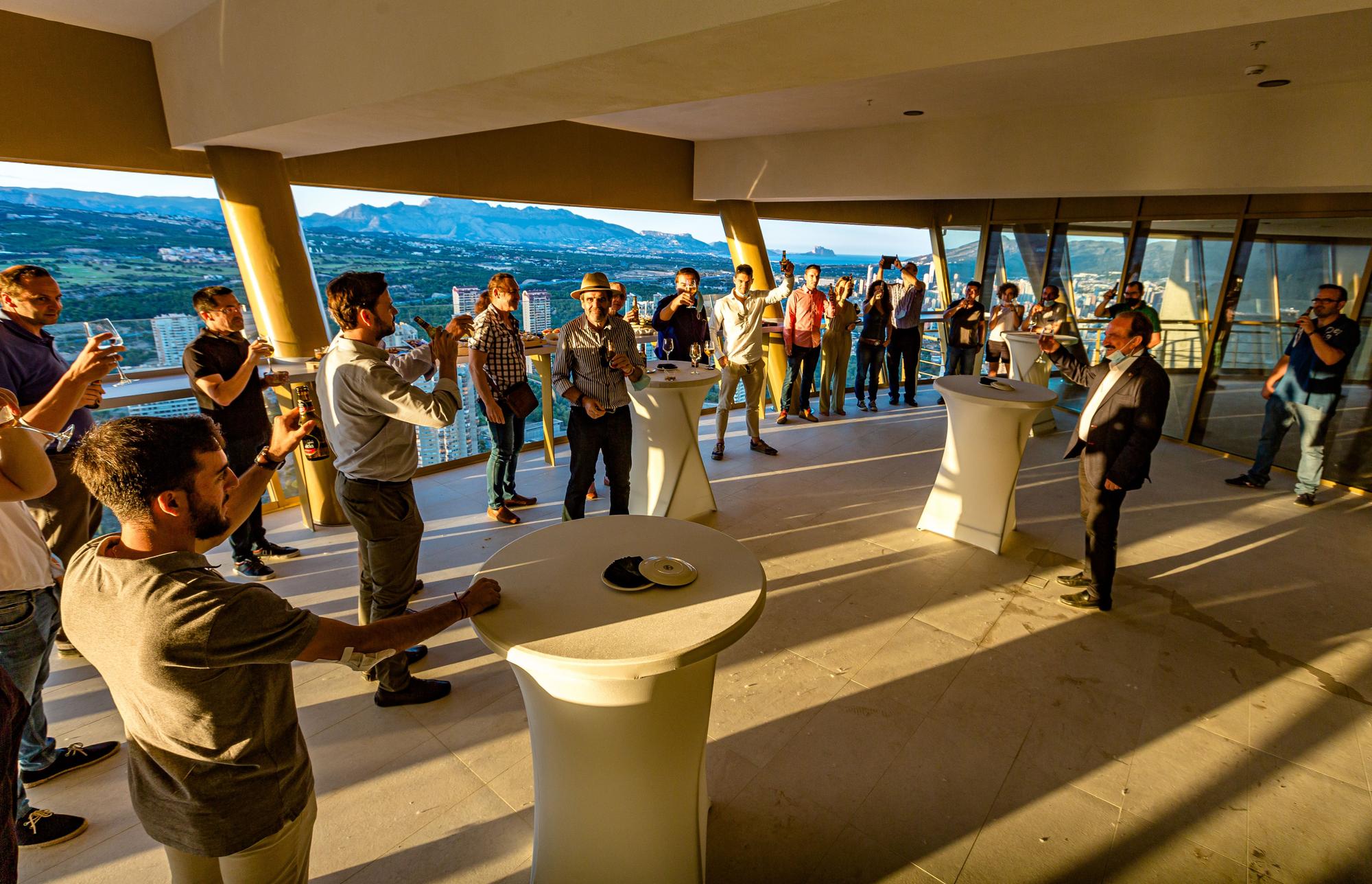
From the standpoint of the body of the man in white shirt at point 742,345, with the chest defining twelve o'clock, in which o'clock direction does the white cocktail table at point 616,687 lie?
The white cocktail table is roughly at 12 o'clock from the man in white shirt.

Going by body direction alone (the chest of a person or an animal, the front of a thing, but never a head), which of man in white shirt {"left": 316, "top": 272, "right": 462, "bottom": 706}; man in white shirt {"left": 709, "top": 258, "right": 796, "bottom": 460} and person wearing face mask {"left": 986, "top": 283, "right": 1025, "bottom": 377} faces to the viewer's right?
man in white shirt {"left": 316, "top": 272, "right": 462, "bottom": 706}

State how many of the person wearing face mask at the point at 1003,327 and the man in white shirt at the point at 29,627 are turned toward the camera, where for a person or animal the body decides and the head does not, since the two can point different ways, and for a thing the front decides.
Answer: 1

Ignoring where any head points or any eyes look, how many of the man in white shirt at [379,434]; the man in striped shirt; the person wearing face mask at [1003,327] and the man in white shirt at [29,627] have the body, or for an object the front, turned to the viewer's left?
0

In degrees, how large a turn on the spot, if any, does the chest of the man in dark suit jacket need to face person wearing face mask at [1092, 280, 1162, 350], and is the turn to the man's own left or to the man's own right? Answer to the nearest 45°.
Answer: approximately 90° to the man's own right

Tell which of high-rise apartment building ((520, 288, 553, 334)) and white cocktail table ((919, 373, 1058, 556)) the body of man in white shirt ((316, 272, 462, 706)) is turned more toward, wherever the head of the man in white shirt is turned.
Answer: the white cocktail table

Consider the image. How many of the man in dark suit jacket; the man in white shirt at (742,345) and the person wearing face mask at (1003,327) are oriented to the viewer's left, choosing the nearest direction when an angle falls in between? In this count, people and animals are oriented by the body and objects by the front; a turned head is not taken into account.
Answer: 1

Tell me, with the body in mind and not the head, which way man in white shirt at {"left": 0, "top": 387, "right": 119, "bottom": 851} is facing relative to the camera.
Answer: to the viewer's right

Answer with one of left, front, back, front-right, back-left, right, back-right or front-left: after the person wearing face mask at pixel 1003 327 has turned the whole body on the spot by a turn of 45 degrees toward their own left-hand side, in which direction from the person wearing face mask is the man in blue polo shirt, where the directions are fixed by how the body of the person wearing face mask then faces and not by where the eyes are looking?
front

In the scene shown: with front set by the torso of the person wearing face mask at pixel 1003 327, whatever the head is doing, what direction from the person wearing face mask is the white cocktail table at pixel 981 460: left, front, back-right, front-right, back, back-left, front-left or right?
front

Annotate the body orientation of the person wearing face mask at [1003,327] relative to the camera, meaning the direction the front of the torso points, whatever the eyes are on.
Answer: toward the camera

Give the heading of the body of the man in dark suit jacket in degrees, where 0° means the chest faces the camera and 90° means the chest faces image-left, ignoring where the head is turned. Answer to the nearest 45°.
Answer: approximately 90°

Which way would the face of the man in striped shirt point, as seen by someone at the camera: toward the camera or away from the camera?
toward the camera

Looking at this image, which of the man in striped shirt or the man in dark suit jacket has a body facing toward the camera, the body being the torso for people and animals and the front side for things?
the man in striped shirt

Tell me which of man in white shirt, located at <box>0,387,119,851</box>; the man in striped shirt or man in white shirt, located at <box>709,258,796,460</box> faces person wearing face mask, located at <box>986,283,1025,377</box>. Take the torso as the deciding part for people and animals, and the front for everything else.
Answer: man in white shirt, located at <box>0,387,119,851</box>

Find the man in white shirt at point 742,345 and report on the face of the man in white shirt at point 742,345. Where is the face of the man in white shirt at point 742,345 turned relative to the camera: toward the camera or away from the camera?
toward the camera

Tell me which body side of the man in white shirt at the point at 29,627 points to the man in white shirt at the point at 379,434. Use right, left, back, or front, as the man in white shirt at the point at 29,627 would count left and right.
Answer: front

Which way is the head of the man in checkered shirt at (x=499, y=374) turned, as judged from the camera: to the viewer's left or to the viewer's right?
to the viewer's right

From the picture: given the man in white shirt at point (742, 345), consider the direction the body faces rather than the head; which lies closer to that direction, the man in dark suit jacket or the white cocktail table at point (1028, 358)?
the man in dark suit jacket
